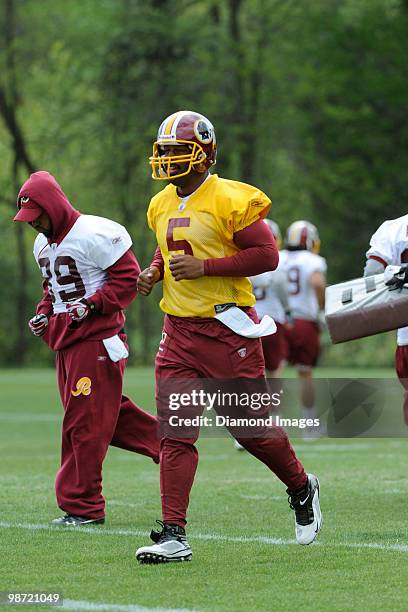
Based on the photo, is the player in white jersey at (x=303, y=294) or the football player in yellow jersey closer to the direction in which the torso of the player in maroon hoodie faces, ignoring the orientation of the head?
the football player in yellow jersey

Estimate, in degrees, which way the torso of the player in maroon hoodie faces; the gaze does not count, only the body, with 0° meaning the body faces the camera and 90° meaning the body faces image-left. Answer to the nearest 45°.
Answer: approximately 45°

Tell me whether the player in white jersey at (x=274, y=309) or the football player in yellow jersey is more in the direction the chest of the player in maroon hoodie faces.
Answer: the football player in yellow jersey

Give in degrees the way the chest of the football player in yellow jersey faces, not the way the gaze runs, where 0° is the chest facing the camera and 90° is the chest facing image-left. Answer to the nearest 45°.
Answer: approximately 45°

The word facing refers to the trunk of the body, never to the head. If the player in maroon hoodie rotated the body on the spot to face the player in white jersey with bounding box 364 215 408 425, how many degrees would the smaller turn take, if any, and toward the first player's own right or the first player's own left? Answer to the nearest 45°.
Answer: approximately 135° to the first player's own left
